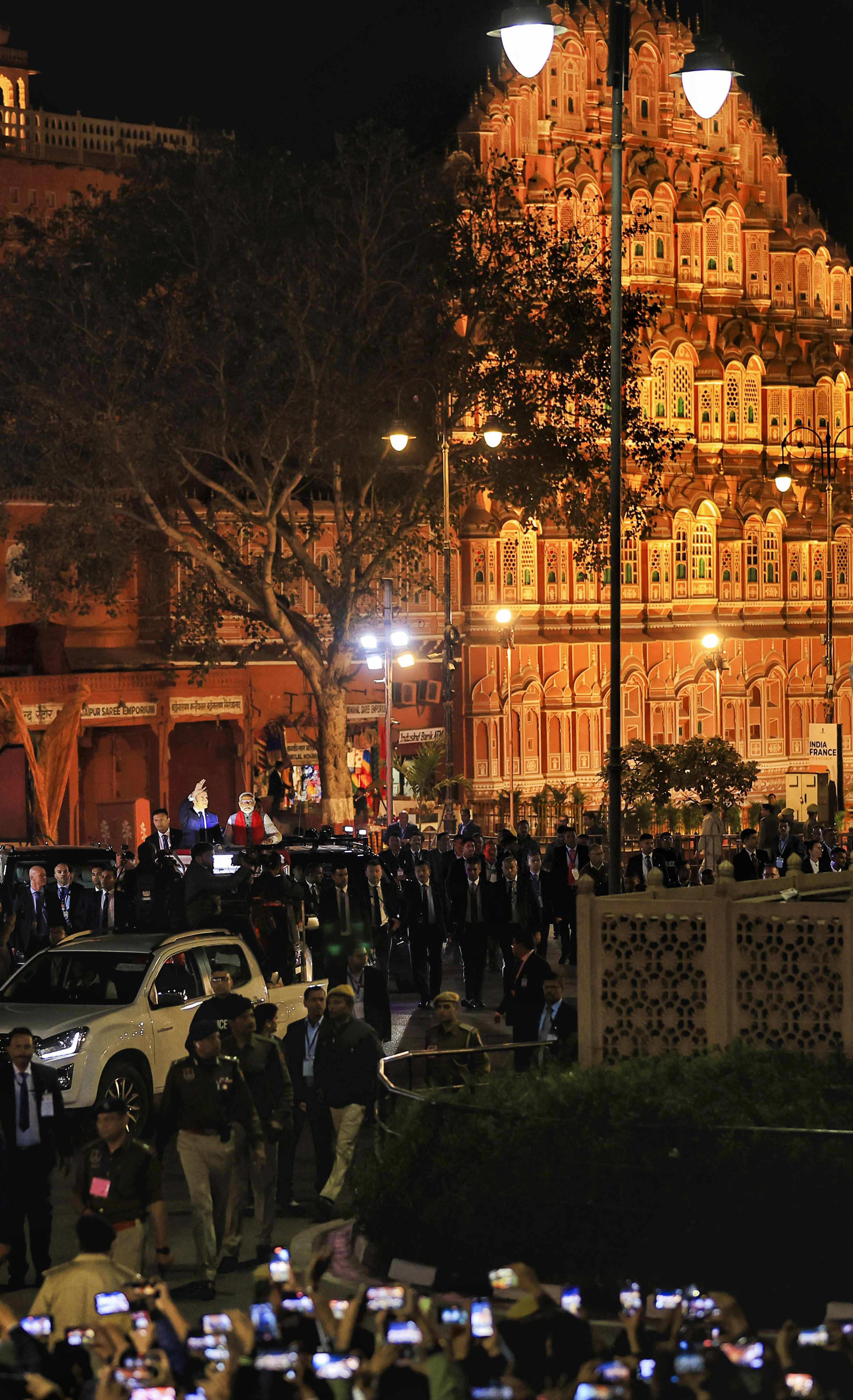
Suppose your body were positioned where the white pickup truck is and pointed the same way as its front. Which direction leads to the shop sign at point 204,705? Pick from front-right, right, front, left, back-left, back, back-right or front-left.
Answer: back-right

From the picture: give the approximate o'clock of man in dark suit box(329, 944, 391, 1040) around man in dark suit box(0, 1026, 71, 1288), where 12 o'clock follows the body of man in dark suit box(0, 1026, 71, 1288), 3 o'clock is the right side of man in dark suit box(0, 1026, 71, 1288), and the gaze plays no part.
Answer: man in dark suit box(329, 944, 391, 1040) is roughly at 7 o'clock from man in dark suit box(0, 1026, 71, 1288).

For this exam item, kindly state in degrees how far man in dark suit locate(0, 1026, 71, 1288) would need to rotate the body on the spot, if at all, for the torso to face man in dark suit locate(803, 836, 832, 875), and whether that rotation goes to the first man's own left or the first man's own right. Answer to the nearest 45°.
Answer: approximately 135° to the first man's own left

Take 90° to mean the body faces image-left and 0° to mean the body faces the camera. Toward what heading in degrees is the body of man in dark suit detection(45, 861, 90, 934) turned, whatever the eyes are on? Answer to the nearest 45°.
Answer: approximately 0°

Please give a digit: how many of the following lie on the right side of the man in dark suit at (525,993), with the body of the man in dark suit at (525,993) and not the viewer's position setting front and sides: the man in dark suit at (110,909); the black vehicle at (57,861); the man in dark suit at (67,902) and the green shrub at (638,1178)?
3
